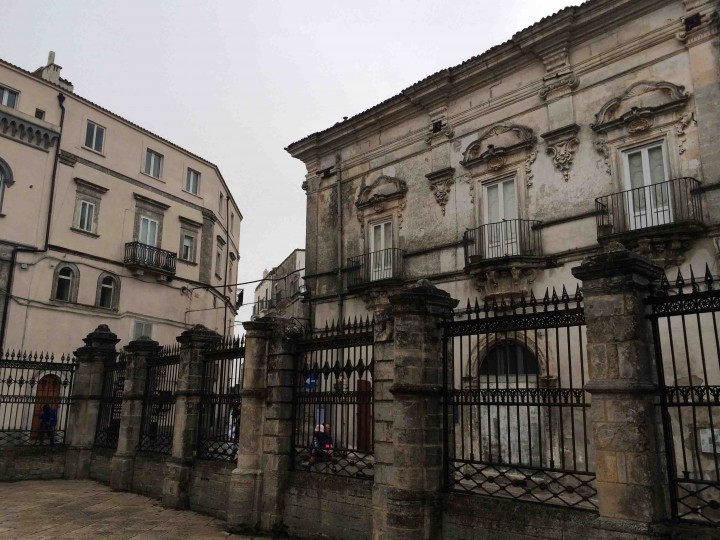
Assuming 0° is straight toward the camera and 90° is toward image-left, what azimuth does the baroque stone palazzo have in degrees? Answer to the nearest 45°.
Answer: approximately 45°

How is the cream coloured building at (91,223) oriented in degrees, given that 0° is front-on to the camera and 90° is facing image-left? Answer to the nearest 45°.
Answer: approximately 315°

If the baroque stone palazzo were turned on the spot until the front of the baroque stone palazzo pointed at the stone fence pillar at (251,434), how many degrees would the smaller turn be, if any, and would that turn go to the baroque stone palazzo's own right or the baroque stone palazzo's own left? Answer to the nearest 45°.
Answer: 0° — it already faces it
